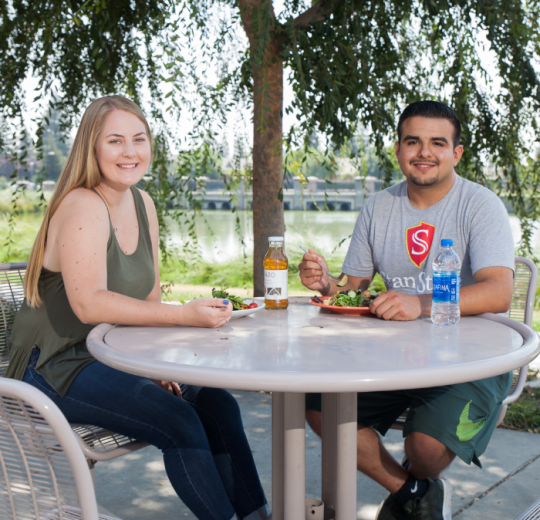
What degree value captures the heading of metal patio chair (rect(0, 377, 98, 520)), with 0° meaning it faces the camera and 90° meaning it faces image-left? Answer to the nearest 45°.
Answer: approximately 225°

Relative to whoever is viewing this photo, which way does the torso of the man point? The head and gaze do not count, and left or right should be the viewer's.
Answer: facing the viewer and to the left of the viewer

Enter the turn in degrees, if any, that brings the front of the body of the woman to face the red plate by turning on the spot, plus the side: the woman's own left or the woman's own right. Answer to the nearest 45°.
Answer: approximately 45° to the woman's own left

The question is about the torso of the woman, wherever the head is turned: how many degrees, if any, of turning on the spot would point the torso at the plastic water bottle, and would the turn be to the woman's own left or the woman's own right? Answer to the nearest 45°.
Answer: approximately 45° to the woman's own left

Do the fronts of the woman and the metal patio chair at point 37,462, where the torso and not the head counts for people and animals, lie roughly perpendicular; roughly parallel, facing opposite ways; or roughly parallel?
roughly perpendicular

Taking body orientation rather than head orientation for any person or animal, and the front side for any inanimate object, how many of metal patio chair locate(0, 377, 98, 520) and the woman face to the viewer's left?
0

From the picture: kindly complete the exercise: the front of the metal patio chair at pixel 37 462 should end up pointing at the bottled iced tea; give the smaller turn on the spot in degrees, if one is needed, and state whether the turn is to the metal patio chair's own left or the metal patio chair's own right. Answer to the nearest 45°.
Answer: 0° — it already faces it

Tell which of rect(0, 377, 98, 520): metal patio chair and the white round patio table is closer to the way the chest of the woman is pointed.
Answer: the white round patio table

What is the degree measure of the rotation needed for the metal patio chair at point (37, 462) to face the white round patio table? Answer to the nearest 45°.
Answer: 0° — it already faces it

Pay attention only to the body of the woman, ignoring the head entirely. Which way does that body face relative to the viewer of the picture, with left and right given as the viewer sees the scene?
facing the viewer and to the right of the viewer

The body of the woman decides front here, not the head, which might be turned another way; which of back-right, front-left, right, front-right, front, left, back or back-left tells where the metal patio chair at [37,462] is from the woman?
front-right

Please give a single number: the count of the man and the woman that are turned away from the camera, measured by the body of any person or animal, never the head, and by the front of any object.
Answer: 0
